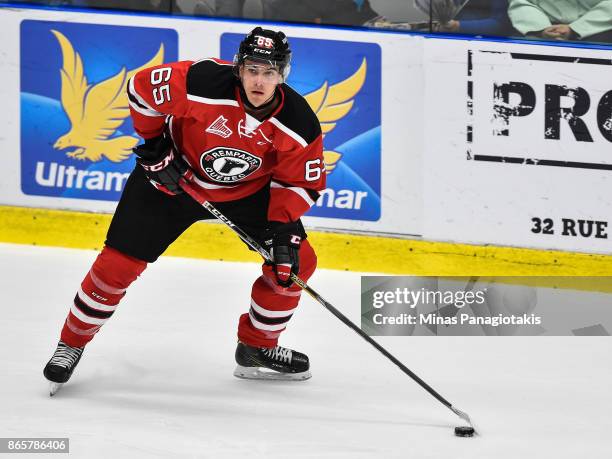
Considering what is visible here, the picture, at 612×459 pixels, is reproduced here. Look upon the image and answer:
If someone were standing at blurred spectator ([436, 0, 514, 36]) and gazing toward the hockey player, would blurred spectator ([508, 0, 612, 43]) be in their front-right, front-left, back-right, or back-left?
back-left

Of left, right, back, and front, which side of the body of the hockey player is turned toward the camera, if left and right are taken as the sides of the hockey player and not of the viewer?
front

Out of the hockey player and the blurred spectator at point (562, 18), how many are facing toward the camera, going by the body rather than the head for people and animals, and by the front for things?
2

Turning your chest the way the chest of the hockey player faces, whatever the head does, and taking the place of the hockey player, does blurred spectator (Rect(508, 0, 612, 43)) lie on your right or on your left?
on your left

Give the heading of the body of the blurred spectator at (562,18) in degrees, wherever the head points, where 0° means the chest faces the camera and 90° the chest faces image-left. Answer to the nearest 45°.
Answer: approximately 0°

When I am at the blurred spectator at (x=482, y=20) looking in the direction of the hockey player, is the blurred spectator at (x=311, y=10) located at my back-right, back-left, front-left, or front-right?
front-right

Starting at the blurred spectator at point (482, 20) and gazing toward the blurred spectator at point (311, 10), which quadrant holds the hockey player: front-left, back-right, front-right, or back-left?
front-left
